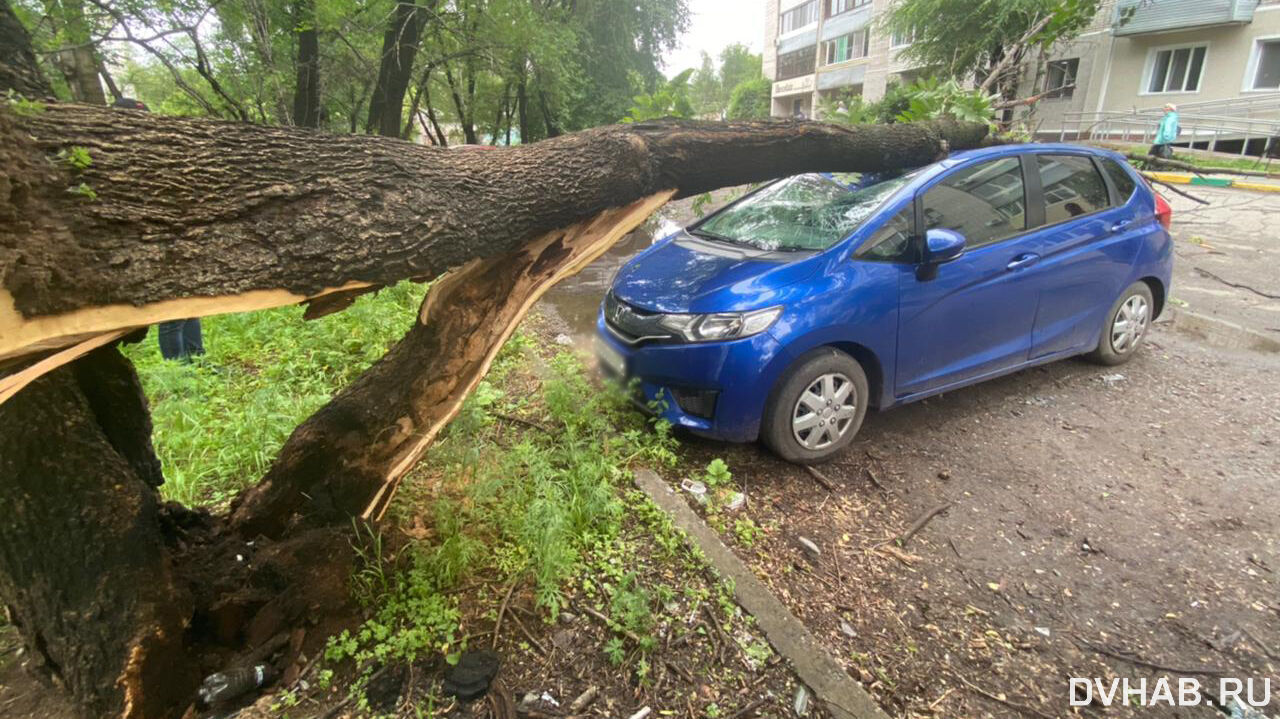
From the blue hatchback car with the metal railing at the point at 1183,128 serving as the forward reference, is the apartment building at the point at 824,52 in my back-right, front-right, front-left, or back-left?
front-left

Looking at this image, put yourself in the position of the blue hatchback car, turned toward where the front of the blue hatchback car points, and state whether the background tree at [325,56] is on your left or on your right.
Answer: on your right

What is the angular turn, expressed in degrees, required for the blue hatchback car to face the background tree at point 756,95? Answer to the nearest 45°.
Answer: approximately 135° to its right

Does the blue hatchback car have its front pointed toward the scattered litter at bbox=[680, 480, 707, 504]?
yes

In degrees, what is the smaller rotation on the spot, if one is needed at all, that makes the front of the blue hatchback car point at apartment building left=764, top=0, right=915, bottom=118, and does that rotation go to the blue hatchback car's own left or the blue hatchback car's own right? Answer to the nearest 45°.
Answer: approximately 135° to the blue hatchback car's own right

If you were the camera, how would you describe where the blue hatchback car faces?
facing the viewer and to the left of the viewer

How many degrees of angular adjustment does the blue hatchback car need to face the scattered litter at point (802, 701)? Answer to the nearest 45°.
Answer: approximately 45° to its left

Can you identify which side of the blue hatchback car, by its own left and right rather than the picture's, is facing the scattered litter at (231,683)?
front

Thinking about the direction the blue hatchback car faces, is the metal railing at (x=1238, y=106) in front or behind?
behind

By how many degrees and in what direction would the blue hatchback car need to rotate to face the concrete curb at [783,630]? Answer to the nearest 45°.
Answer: approximately 45° to its left

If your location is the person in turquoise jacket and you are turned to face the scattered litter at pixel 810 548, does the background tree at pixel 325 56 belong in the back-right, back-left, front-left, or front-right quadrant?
front-right

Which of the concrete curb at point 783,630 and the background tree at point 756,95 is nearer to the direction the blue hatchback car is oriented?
the concrete curb

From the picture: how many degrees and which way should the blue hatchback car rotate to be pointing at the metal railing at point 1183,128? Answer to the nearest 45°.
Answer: approximately 135° to its right

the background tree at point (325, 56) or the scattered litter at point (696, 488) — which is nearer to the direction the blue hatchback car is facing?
the scattered litter
